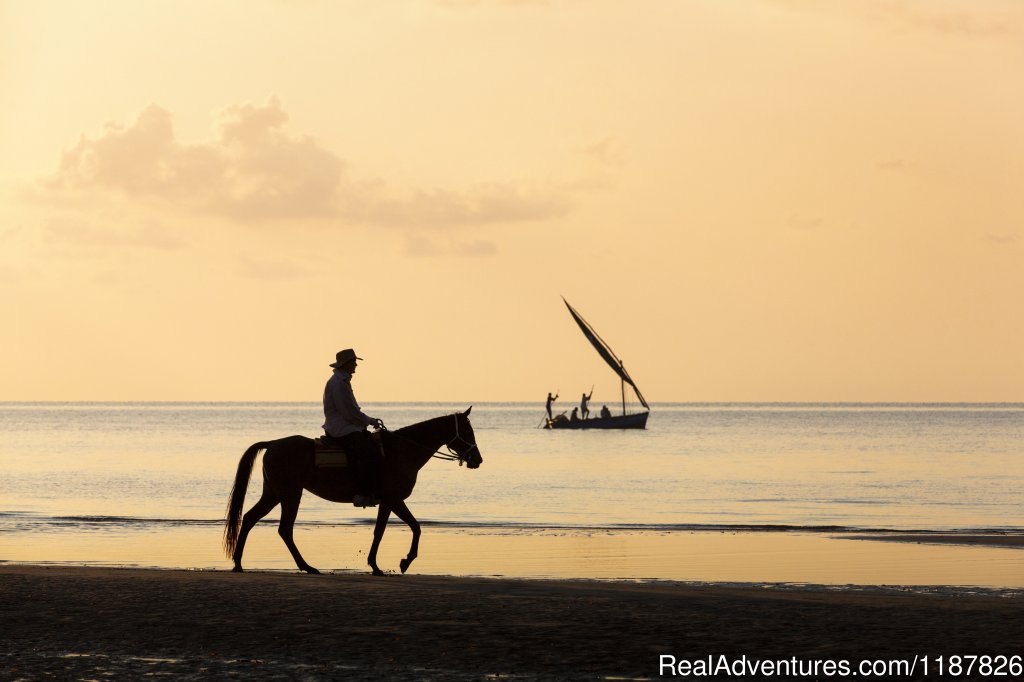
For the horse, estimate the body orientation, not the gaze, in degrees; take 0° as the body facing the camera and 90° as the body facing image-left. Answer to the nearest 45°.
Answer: approximately 270°

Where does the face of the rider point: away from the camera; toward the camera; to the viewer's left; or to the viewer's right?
to the viewer's right

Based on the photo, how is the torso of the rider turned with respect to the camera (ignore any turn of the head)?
to the viewer's right
